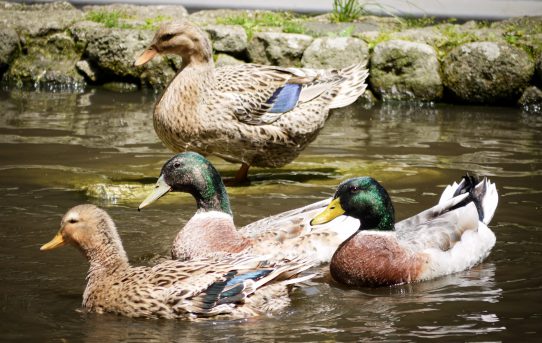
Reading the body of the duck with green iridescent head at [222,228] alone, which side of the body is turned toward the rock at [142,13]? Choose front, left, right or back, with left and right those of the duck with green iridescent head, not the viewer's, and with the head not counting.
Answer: right

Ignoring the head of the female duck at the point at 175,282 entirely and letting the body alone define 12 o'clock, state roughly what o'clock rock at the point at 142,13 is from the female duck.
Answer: The rock is roughly at 3 o'clock from the female duck.

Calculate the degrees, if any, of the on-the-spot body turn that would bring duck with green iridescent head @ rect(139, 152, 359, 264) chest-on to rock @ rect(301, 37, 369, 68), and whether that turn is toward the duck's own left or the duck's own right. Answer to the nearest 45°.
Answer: approximately 90° to the duck's own right

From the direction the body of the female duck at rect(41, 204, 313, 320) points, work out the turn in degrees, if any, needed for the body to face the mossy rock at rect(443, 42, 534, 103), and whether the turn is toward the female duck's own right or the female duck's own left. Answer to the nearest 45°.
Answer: approximately 135° to the female duck's own right

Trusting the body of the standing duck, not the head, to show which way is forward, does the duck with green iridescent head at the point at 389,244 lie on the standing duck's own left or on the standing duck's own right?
on the standing duck's own left

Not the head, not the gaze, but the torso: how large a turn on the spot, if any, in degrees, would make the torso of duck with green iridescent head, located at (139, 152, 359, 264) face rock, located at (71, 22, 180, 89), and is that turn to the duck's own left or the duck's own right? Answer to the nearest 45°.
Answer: approximately 90° to the duck's own right

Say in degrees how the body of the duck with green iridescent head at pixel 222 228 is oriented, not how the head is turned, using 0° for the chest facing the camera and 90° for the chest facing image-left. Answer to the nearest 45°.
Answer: approximately 90°

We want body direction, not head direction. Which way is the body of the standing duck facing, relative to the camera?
to the viewer's left

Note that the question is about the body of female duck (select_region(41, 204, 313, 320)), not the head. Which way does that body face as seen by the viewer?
to the viewer's left

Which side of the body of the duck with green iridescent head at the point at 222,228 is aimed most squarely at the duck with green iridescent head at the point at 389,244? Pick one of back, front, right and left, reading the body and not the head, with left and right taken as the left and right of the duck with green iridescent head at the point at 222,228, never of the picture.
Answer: back
